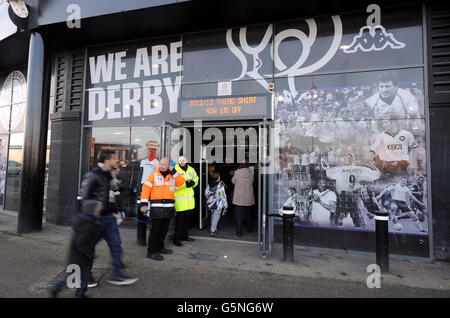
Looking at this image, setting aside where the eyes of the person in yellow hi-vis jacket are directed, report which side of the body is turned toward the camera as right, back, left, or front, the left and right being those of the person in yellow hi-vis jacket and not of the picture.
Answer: front

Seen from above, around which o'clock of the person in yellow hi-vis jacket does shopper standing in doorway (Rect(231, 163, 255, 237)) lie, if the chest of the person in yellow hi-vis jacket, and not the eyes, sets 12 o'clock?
The shopper standing in doorway is roughly at 8 o'clock from the person in yellow hi-vis jacket.

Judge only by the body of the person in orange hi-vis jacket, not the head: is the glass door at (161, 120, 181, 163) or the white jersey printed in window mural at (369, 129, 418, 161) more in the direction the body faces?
the white jersey printed in window mural

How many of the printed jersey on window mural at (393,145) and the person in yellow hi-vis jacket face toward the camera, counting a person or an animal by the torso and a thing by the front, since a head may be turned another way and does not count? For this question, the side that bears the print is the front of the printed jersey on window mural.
2

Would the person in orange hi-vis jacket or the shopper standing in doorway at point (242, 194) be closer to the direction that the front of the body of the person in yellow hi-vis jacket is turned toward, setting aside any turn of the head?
the person in orange hi-vis jacket

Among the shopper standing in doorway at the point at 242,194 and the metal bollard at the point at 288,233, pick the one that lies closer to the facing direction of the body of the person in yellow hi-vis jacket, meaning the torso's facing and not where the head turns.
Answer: the metal bollard

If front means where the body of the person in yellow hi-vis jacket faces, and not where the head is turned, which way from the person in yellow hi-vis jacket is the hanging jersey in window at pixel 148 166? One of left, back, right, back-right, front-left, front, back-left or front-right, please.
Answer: back-right

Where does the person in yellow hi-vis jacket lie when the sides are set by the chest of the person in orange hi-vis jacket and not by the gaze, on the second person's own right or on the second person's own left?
on the second person's own left

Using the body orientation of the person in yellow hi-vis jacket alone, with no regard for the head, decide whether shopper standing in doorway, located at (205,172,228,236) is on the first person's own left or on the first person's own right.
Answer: on the first person's own left

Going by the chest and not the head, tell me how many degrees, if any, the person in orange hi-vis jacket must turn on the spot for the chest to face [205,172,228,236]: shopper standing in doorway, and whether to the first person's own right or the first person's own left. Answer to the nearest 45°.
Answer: approximately 90° to the first person's own left

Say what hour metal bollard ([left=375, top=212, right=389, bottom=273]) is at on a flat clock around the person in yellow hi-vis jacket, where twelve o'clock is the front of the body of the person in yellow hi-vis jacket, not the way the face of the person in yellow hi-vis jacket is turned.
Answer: The metal bollard is roughly at 10 o'clock from the person in yellow hi-vis jacket.
